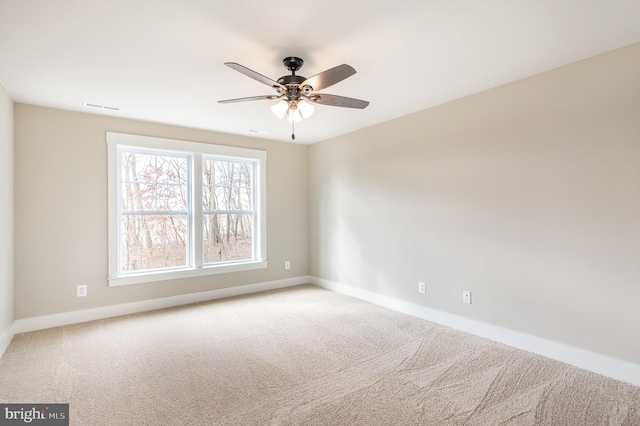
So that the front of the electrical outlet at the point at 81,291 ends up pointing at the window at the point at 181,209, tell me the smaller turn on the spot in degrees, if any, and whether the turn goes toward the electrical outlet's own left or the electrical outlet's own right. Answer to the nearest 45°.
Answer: approximately 90° to the electrical outlet's own left

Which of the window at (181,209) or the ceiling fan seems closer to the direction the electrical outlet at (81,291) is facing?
the ceiling fan

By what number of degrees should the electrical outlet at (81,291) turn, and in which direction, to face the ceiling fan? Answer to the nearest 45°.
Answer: approximately 45° to its left

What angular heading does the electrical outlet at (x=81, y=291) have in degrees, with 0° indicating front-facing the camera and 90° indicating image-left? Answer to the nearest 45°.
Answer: approximately 0°
